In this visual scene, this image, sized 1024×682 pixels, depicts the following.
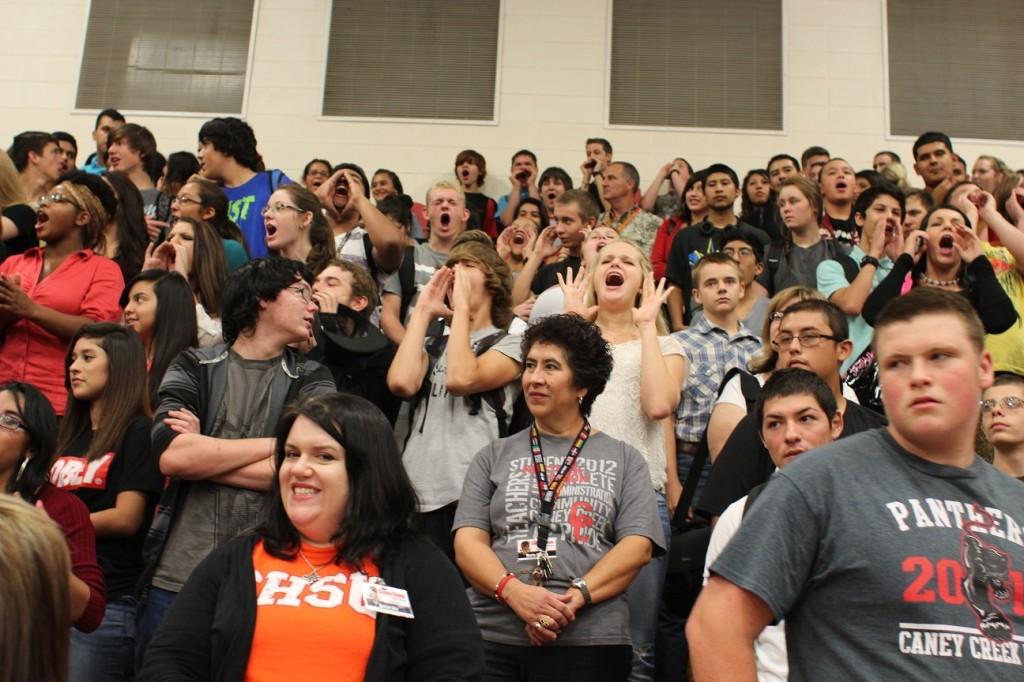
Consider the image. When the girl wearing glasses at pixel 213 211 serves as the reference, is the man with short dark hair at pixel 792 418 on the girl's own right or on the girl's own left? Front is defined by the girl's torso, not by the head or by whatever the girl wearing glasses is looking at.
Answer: on the girl's own left

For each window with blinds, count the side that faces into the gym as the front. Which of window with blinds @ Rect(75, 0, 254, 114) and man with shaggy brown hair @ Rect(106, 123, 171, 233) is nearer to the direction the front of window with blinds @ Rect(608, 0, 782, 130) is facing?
the man with shaggy brown hair

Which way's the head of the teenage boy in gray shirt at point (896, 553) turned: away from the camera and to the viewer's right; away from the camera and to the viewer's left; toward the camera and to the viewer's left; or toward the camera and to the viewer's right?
toward the camera and to the viewer's left

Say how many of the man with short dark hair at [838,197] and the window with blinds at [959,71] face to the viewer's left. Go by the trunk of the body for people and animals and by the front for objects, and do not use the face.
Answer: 0

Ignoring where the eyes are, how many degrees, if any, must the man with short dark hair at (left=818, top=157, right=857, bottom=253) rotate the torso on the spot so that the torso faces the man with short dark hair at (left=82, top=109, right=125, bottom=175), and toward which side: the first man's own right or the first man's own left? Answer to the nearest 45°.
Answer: approximately 90° to the first man's own right

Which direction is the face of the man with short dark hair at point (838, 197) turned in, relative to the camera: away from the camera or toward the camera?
toward the camera

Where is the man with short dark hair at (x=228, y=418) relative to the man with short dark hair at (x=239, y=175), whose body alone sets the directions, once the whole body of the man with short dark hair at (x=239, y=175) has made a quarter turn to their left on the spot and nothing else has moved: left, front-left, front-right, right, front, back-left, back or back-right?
front-right

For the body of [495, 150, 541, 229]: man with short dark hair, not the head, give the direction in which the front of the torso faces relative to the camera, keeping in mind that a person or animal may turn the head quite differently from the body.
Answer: toward the camera

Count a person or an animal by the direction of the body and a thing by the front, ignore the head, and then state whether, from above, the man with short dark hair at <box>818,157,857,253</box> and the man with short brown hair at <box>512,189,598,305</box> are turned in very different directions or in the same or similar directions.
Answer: same or similar directions

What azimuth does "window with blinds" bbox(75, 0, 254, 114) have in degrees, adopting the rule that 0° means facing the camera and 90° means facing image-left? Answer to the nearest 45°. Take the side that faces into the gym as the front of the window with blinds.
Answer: approximately 0°

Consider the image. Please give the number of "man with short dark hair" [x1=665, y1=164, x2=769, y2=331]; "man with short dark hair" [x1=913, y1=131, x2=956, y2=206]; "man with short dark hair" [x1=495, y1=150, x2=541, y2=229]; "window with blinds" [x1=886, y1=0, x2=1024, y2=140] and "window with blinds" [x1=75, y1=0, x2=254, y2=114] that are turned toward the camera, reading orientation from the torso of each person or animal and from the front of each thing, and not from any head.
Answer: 5

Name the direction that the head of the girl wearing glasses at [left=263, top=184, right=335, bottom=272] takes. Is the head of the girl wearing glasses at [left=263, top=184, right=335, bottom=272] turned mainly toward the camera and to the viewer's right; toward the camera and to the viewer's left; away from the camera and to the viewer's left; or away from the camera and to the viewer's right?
toward the camera and to the viewer's left

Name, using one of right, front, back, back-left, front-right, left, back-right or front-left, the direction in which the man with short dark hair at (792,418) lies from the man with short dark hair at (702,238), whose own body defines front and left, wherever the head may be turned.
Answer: front

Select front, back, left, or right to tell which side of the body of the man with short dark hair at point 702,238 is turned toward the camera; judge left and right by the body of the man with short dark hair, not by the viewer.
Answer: front

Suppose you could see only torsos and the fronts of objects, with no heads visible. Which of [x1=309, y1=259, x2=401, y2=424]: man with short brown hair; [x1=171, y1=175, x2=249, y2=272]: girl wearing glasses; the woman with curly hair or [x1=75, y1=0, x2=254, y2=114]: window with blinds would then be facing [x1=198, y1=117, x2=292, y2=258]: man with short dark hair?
the window with blinds

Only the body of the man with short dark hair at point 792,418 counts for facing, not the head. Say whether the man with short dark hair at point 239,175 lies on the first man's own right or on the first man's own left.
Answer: on the first man's own right
